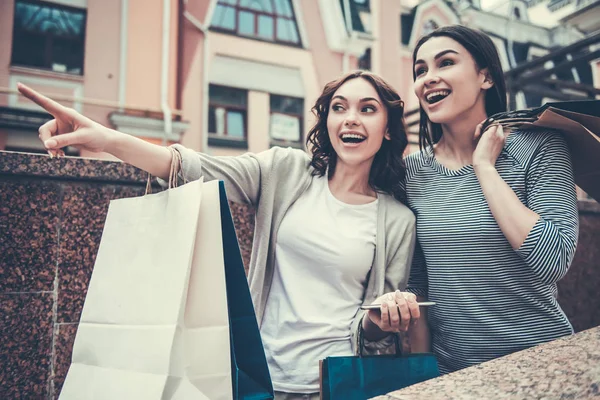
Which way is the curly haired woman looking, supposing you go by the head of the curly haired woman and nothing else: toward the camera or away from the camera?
toward the camera

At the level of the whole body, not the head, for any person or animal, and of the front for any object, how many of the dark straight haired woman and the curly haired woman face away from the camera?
0

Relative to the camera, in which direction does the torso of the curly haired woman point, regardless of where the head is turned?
toward the camera

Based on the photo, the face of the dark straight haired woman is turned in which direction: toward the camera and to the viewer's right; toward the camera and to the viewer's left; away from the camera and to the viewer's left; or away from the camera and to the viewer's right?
toward the camera and to the viewer's left
